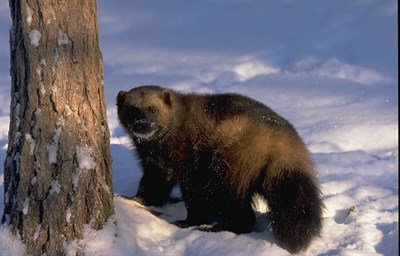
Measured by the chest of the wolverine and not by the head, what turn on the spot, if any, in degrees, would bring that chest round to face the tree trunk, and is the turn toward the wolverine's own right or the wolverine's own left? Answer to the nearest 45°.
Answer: approximately 45° to the wolverine's own left

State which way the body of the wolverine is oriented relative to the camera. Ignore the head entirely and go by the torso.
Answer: to the viewer's left
